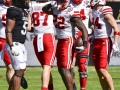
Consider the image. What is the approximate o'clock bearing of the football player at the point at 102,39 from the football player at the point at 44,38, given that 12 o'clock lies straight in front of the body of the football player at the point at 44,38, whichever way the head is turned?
the football player at the point at 102,39 is roughly at 2 o'clock from the football player at the point at 44,38.

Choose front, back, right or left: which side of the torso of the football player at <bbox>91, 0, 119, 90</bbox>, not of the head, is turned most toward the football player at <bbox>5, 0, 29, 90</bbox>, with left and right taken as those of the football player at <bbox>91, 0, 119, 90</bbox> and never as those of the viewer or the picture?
front

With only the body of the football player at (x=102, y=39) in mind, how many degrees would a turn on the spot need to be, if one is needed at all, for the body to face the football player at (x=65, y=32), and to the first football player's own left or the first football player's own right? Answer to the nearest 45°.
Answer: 0° — they already face them

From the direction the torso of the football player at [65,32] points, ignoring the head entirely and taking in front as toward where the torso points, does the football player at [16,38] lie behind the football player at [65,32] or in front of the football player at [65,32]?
in front

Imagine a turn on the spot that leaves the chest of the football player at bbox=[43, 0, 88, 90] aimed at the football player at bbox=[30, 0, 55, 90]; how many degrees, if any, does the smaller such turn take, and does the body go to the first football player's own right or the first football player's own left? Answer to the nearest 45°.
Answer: approximately 90° to the first football player's own right

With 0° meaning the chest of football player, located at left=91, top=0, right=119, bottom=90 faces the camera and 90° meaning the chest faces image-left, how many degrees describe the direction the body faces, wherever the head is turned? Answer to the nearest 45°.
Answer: approximately 45°

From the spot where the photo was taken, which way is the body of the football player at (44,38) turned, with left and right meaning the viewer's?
facing away from the viewer and to the right of the viewer

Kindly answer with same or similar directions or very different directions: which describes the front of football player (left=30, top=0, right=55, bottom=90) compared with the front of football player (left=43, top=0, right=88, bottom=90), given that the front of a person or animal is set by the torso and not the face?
very different directions
